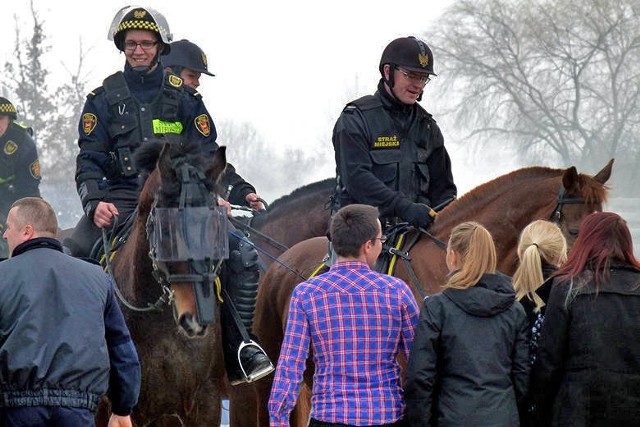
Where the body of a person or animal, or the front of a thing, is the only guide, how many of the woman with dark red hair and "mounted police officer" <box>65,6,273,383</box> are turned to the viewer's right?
0

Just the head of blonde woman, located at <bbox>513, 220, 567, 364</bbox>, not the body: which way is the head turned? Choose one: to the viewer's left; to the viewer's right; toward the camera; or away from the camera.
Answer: away from the camera

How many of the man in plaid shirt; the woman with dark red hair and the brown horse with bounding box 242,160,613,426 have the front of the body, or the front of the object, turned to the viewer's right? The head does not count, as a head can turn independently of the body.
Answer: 1

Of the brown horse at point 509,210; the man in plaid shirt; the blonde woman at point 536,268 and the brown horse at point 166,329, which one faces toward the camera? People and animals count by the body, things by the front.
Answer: the brown horse at point 166,329

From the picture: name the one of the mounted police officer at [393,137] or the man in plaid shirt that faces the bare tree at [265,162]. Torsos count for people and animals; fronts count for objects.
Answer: the man in plaid shirt

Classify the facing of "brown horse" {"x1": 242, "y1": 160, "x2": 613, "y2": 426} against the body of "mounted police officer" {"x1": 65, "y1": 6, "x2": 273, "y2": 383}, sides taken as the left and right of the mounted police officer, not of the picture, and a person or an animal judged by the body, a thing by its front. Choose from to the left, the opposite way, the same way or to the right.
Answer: to the left

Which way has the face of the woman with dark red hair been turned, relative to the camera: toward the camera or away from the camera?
away from the camera

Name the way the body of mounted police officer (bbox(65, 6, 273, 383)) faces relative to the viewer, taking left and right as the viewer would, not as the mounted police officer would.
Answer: facing the viewer

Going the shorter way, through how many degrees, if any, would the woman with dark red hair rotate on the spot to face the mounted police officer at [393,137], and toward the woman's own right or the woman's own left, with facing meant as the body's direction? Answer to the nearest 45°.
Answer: approximately 45° to the woman's own left

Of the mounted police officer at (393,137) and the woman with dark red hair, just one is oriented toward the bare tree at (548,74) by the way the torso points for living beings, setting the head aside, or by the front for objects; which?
the woman with dark red hair

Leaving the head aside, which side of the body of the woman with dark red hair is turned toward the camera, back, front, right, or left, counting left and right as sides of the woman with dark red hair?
back

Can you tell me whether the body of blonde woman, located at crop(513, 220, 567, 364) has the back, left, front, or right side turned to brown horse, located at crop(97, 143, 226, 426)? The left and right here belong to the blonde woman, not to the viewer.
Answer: left

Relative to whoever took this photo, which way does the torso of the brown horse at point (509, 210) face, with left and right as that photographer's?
facing to the right of the viewer

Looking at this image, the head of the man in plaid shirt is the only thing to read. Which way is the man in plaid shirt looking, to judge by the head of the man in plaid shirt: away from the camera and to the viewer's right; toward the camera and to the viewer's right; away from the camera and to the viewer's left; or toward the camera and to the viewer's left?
away from the camera and to the viewer's right

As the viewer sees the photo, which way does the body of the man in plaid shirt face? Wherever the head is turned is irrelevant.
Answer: away from the camera

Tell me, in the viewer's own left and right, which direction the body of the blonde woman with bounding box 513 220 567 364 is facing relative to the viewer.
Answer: facing away from the viewer

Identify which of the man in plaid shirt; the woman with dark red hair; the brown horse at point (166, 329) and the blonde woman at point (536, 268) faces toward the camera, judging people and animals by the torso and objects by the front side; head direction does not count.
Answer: the brown horse
